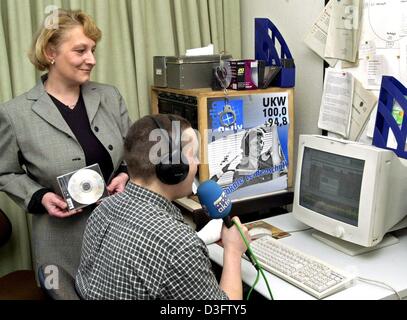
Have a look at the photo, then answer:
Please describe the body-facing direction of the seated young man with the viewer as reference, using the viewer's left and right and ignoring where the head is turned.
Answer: facing away from the viewer and to the right of the viewer

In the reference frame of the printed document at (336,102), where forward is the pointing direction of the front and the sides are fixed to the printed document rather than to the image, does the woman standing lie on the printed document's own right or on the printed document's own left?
on the printed document's own right

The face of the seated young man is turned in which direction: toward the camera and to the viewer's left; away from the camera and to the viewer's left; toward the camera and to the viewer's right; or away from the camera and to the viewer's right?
away from the camera and to the viewer's right

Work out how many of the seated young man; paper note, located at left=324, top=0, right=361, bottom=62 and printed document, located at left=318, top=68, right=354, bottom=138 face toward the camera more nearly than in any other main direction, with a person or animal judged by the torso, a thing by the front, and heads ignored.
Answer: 2

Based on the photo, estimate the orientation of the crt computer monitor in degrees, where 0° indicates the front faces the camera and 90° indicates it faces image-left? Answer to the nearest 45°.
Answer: approximately 45°

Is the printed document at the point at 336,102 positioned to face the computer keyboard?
yes
